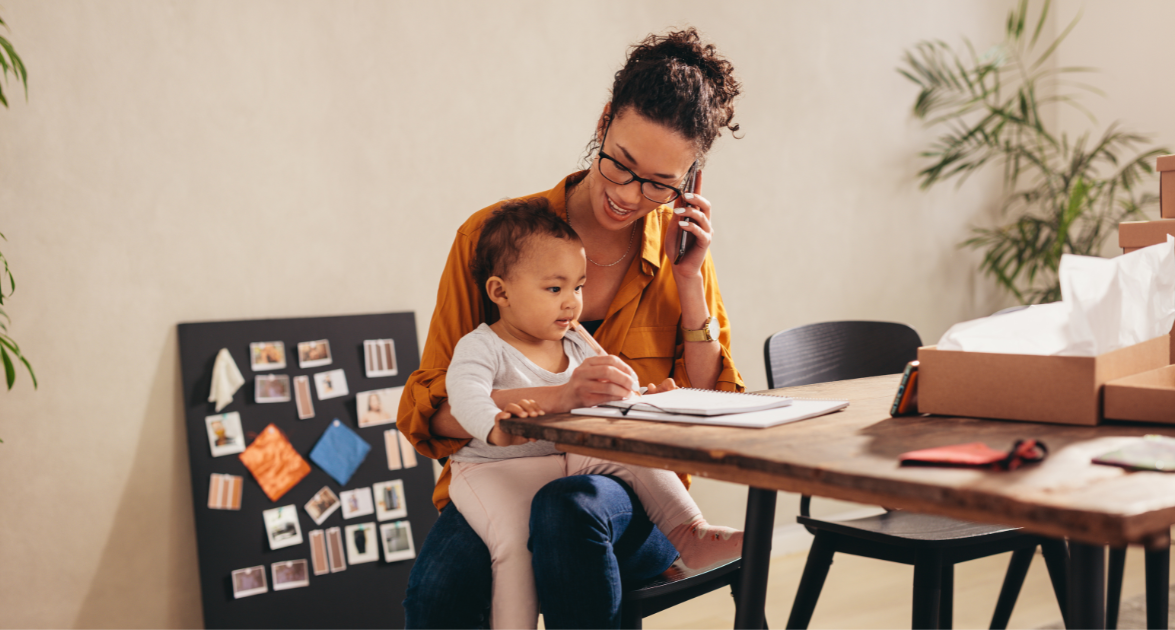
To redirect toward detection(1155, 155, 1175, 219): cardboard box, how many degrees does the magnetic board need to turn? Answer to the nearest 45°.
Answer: approximately 45° to its left

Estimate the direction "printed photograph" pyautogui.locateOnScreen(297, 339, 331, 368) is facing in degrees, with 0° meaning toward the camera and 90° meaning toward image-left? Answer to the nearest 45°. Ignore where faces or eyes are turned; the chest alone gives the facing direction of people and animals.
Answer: approximately 0°

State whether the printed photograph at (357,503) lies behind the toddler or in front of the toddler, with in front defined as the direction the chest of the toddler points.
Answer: behind

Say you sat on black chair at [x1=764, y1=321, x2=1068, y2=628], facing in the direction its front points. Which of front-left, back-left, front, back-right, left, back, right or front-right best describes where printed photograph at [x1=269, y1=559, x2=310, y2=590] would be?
back-right

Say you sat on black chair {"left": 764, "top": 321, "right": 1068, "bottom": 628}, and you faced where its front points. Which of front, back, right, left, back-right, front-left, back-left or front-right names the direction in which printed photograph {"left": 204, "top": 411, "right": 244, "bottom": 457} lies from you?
back-right

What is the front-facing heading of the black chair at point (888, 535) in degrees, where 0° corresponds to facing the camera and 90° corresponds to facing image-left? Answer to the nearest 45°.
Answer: approximately 315°

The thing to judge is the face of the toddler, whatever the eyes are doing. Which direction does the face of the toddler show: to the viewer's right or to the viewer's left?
to the viewer's right

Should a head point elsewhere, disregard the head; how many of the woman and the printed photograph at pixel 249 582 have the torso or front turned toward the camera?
2

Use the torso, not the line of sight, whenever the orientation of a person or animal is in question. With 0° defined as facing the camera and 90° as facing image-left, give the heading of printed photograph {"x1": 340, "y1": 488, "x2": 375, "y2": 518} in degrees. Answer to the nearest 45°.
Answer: approximately 0°
